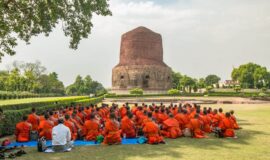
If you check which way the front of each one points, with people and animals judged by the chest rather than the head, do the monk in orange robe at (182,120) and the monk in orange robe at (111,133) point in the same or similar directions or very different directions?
same or similar directions

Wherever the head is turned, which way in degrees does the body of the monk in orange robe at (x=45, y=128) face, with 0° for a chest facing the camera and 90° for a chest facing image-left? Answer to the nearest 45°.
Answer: approximately 180°

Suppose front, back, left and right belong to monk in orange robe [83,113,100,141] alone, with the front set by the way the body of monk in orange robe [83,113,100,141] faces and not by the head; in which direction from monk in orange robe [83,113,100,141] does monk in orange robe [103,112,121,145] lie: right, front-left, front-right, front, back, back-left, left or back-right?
back-right

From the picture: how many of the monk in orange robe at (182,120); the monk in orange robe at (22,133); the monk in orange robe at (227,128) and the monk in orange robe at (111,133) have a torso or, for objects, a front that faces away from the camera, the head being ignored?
4

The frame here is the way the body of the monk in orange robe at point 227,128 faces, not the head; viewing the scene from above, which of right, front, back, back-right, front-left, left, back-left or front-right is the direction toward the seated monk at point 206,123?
front-left

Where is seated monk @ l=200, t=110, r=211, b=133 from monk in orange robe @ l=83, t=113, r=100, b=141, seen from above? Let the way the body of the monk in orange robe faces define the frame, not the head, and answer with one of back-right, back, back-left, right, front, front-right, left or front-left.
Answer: right

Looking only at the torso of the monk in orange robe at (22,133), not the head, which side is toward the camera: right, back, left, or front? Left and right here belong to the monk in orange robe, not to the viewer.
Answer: back

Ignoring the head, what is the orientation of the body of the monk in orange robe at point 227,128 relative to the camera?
away from the camera

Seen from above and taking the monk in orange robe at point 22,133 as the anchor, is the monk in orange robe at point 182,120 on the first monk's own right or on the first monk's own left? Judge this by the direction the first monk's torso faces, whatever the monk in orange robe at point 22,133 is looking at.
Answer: on the first monk's own right

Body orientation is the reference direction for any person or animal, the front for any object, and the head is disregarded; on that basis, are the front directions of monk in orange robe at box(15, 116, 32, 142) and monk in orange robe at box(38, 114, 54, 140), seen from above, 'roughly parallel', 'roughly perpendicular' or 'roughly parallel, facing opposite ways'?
roughly parallel

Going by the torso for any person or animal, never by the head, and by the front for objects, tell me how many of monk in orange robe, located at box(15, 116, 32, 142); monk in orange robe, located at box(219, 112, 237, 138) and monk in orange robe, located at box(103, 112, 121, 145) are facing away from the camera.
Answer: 3

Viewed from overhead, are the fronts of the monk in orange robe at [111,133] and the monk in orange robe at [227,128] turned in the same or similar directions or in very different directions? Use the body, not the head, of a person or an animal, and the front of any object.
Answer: same or similar directions

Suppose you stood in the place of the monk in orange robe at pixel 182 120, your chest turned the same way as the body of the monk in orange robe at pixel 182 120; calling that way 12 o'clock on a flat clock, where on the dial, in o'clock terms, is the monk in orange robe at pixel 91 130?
the monk in orange robe at pixel 91 130 is roughly at 8 o'clock from the monk in orange robe at pixel 182 120.

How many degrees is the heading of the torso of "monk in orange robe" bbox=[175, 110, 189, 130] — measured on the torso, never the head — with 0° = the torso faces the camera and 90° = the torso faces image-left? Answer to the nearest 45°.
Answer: approximately 180°

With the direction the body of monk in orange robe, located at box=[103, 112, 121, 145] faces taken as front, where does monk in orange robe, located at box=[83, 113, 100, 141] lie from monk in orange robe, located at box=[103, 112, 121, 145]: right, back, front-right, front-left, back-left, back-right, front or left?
front-left
